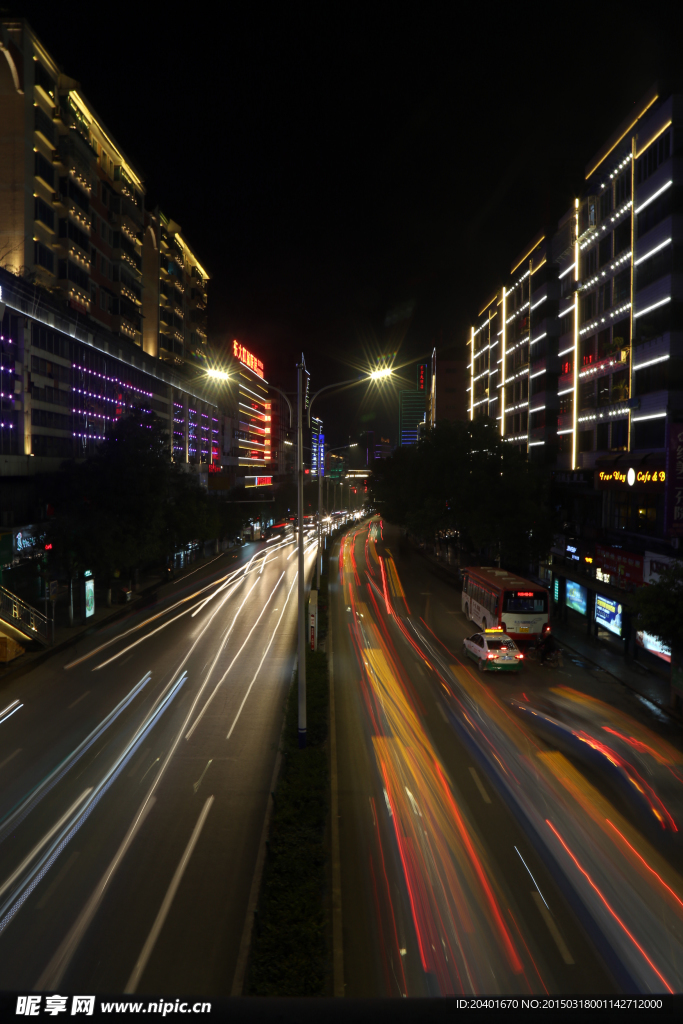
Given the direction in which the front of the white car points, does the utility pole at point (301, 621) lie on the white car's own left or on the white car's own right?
on the white car's own left

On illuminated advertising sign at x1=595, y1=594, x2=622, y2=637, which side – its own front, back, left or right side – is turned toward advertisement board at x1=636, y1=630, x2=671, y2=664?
left

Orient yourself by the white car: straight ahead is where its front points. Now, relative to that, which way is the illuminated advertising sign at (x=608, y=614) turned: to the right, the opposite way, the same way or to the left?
to the left

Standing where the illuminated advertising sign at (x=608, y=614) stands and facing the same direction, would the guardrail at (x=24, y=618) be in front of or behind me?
in front

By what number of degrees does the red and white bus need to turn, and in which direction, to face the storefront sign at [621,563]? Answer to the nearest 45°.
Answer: approximately 90° to its right

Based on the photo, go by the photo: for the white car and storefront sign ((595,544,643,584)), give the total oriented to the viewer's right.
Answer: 0

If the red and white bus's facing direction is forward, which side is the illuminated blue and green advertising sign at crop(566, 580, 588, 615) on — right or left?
on its right

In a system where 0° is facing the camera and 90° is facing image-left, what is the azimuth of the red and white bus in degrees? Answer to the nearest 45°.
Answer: approximately 135°

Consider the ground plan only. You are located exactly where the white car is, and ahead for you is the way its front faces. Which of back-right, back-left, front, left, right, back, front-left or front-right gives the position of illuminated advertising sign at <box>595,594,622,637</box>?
right

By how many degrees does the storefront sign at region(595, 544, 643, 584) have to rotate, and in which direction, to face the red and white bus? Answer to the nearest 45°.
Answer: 0° — it already faces it

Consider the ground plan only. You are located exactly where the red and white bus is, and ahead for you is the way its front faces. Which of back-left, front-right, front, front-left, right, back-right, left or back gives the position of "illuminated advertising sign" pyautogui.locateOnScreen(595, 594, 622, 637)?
right

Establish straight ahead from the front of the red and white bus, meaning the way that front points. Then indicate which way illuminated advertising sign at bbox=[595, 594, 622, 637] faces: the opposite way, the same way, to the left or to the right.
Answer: to the left

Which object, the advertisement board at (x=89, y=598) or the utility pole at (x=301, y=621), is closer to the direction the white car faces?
the advertisement board
